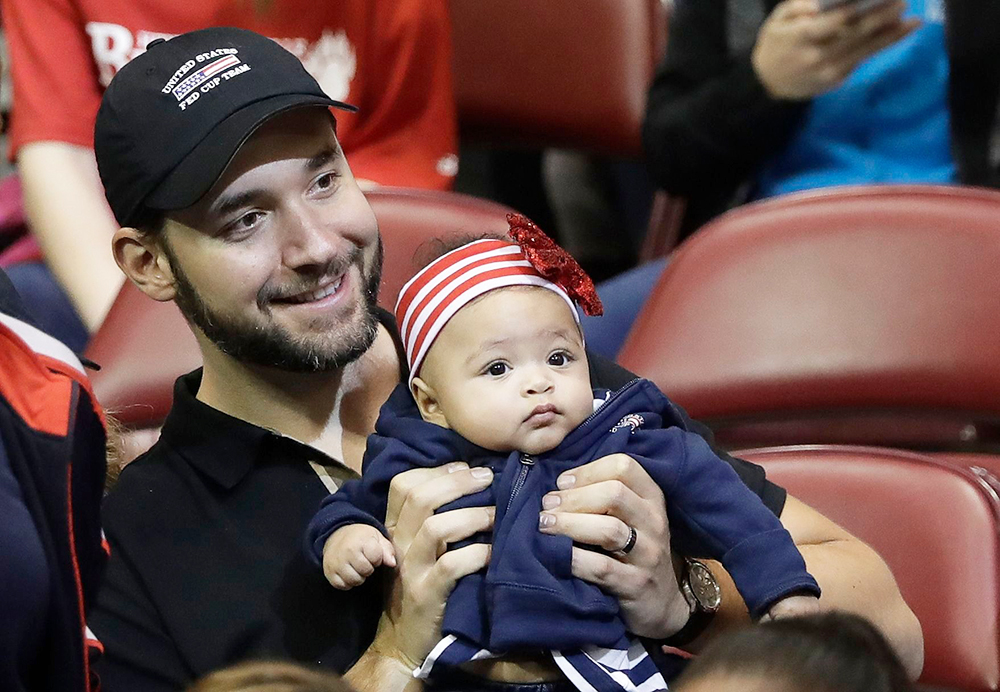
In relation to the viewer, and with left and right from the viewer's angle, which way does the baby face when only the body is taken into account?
facing the viewer

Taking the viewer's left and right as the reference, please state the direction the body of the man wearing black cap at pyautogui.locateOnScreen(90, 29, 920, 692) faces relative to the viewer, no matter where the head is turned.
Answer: facing the viewer and to the right of the viewer

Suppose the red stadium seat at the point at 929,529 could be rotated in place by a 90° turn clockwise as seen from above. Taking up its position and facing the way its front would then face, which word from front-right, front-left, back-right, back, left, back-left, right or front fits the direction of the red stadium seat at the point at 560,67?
front-right

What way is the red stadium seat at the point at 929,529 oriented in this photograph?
toward the camera

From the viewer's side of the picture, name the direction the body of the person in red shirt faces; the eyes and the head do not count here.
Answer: toward the camera

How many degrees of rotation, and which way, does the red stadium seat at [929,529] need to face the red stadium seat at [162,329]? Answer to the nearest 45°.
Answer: approximately 90° to its right

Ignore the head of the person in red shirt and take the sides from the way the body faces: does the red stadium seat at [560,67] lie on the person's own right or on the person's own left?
on the person's own left

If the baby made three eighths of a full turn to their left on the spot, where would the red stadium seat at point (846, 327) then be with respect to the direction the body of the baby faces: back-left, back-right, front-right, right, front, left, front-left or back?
front

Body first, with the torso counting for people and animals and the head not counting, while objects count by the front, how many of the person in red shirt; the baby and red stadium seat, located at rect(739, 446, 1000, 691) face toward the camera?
3

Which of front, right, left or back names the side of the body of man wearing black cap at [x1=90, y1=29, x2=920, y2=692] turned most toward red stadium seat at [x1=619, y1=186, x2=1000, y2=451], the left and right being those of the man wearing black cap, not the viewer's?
left

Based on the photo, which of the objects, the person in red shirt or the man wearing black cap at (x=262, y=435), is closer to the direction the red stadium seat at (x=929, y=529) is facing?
the man wearing black cap

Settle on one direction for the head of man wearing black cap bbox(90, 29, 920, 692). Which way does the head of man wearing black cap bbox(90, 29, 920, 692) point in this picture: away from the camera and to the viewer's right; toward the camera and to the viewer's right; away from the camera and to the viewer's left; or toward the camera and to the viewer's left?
toward the camera and to the viewer's right

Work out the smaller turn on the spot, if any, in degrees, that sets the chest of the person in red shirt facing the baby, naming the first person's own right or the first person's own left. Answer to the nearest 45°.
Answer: approximately 45° to the first person's own left
